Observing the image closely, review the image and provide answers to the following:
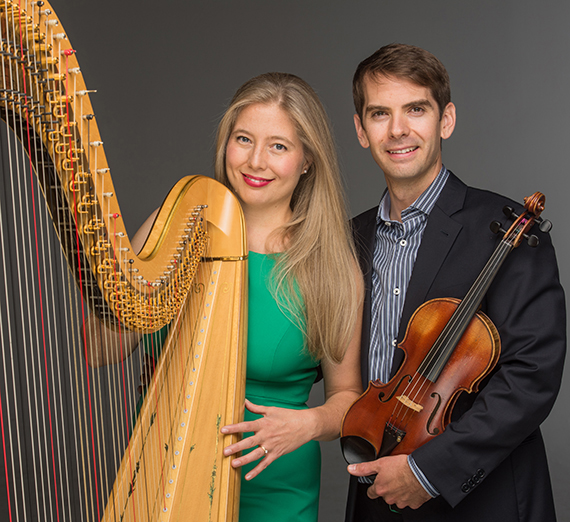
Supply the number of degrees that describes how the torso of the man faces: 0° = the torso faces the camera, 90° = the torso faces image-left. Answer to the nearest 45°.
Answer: approximately 45°
